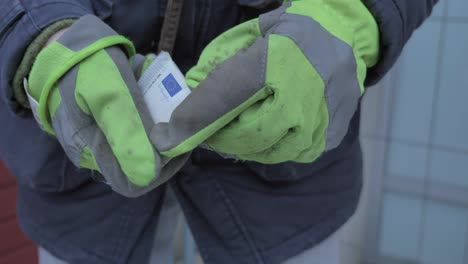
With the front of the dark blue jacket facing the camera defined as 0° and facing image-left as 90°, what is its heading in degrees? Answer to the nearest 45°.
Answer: approximately 0°
